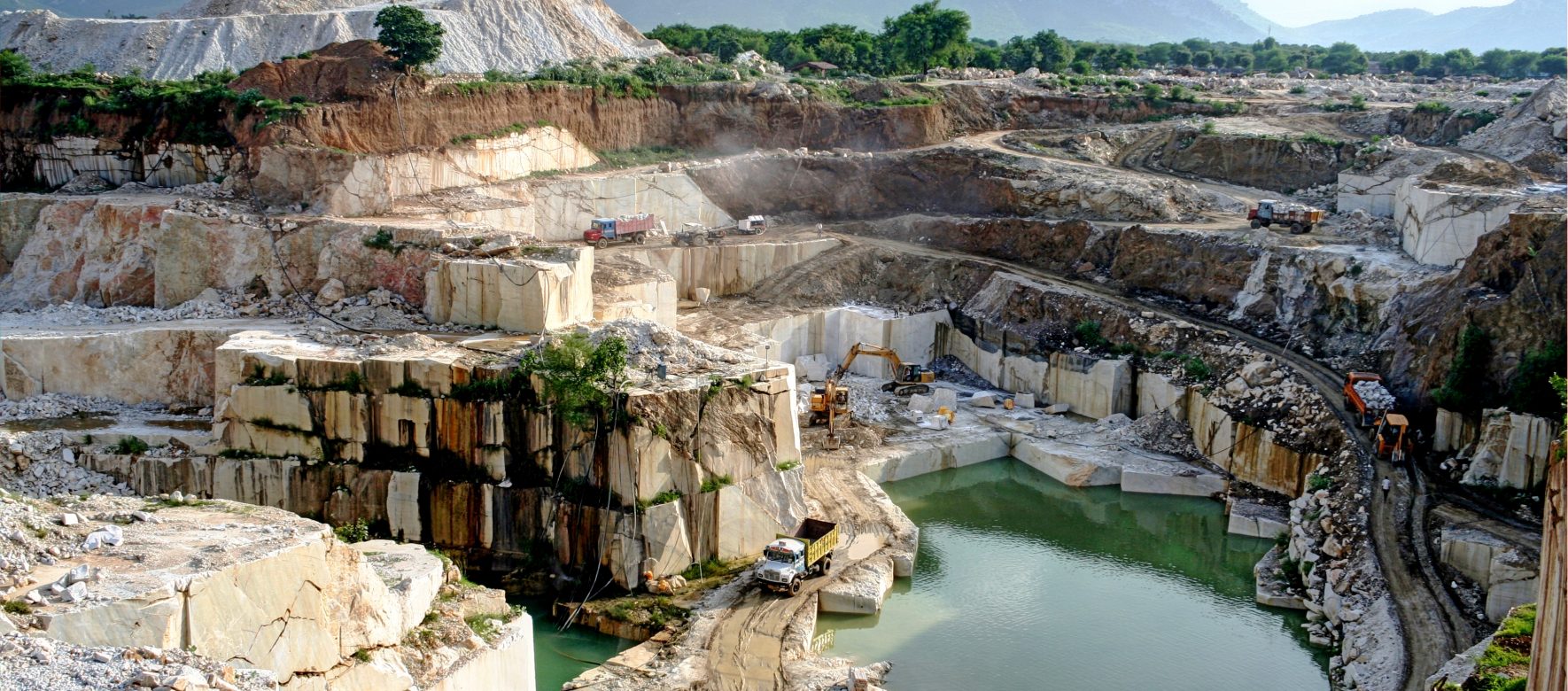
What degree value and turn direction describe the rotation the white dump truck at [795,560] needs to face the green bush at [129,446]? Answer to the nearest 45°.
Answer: approximately 45° to its right

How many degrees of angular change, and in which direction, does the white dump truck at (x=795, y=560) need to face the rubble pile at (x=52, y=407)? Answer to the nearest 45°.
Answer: approximately 45° to its right

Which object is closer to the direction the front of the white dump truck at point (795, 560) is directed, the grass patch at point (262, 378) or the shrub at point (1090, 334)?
the grass patch

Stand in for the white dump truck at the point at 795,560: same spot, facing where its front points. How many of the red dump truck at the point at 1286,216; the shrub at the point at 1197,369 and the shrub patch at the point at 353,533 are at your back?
2

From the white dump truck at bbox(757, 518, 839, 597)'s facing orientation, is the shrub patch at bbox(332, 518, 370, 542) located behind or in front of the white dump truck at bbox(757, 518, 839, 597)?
in front

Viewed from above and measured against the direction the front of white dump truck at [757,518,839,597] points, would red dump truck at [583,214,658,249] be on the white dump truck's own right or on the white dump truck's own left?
on the white dump truck's own right

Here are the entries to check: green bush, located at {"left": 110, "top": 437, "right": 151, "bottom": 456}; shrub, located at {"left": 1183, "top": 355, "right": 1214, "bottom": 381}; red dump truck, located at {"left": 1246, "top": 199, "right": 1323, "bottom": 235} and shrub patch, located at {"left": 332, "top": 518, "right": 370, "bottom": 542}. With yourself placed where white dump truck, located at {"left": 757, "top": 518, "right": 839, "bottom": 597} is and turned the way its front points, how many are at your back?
2

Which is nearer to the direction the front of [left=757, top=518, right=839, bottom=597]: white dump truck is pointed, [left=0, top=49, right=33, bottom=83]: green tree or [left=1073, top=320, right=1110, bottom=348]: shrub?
the green tree

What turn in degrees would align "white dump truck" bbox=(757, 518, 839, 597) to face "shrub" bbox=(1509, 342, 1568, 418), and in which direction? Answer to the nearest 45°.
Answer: approximately 135° to its left

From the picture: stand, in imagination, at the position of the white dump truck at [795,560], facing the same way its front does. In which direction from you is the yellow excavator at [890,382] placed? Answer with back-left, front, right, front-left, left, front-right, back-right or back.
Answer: back-right

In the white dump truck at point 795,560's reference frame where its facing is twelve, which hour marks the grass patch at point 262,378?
The grass patch is roughly at 2 o'clock from the white dump truck.

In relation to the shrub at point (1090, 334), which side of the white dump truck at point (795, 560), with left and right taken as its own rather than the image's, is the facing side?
back

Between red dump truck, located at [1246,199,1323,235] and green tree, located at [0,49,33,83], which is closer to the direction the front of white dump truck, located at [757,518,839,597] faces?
the green tree

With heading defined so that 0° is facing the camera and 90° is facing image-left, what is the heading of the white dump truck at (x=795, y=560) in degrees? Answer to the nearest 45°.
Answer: approximately 45°

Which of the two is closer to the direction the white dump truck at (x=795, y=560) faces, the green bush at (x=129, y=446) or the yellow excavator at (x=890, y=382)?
the green bush

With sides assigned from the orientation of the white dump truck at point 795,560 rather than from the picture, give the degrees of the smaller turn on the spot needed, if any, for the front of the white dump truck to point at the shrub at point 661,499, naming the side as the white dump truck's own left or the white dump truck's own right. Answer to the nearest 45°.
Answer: approximately 90° to the white dump truck's own right

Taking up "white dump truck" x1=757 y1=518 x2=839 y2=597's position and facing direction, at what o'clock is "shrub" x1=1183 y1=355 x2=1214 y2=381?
The shrub is roughly at 6 o'clock from the white dump truck.
